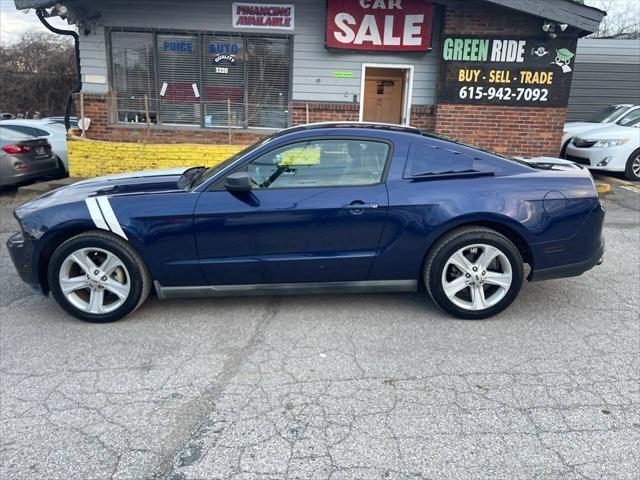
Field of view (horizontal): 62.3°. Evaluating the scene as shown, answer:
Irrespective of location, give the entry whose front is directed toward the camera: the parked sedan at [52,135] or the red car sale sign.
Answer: the red car sale sign

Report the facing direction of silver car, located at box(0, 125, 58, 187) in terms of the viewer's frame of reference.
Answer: facing away from the viewer and to the left of the viewer

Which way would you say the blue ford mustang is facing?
to the viewer's left

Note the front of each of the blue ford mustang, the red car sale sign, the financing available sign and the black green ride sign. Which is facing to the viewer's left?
the blue ford mustang

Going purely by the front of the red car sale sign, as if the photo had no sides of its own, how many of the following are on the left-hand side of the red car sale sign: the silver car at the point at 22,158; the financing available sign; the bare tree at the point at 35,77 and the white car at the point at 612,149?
1

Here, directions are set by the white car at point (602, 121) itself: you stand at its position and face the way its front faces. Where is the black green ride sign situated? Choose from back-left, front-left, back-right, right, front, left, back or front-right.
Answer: front

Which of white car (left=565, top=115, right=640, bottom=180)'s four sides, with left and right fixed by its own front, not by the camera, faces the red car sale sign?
front

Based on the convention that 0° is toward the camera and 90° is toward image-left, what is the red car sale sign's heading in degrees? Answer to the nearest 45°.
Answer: approximately 0°

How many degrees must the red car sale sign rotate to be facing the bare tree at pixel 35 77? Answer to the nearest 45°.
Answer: approximately 135° to its right

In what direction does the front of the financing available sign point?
toward the camera

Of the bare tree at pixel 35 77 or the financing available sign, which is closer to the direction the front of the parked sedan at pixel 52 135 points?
the bare tree

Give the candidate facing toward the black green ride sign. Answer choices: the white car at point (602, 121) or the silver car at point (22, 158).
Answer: the white car

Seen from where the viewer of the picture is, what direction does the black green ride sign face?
facing the viewer

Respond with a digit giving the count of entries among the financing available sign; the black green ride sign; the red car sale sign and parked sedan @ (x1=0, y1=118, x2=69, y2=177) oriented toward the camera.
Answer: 3

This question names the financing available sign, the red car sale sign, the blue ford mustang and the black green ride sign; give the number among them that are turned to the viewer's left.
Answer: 1

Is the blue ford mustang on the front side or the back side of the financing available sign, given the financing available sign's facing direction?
on the front side
